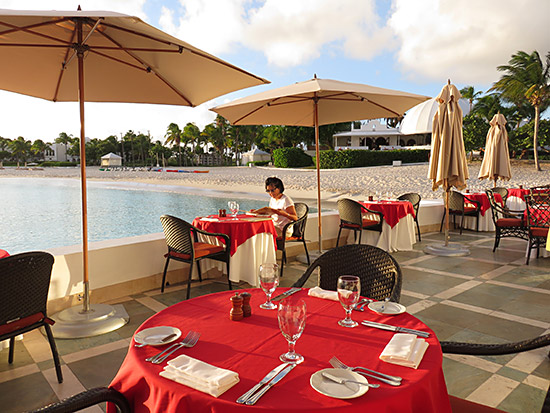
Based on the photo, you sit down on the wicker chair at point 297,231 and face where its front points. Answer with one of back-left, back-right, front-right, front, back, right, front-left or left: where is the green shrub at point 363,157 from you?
back-right

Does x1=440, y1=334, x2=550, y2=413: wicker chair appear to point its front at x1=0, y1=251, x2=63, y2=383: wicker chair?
yes

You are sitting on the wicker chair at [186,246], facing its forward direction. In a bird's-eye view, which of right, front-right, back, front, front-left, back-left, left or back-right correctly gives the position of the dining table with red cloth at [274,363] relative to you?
back-right

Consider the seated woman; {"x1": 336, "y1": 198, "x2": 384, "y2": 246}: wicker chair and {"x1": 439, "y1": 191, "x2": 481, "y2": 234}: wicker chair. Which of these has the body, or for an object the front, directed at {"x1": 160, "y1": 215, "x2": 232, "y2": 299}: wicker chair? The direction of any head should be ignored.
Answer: the seated woman

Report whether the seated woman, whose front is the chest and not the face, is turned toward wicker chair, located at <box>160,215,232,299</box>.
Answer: yes

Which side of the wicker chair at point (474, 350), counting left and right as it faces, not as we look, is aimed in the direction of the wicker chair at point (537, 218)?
right

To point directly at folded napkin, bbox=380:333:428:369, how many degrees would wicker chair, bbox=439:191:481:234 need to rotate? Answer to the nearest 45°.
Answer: approximately 135° to its right

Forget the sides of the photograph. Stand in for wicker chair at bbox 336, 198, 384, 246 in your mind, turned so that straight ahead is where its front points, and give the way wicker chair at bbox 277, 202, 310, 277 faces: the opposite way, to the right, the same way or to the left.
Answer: the opposite way

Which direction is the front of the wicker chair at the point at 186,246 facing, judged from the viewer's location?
facing away from the viewer and to the right of the viewer

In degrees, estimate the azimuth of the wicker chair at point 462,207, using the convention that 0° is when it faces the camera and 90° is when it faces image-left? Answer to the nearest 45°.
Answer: approximately 225°

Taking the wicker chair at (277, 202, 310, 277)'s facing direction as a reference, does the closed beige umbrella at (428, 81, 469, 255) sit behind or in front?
behind

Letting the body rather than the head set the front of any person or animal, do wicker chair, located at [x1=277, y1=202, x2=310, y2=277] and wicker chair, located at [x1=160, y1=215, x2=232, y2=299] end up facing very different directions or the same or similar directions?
very different directions
